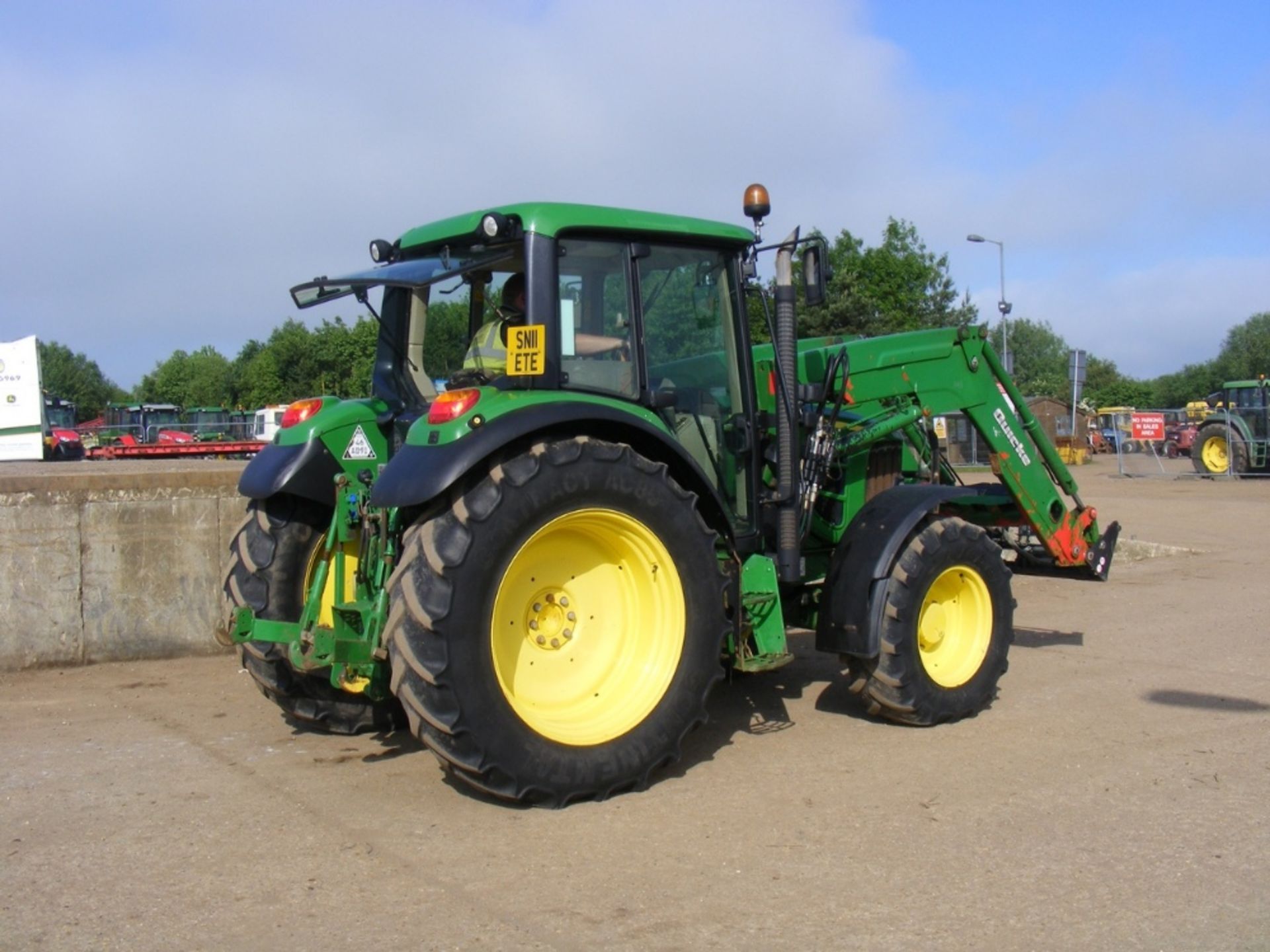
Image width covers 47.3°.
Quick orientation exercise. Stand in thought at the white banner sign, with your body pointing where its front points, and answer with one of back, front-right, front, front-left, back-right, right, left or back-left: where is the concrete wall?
front

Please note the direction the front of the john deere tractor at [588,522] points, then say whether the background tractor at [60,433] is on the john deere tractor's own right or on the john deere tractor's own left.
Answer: on the john deere tractor's own left

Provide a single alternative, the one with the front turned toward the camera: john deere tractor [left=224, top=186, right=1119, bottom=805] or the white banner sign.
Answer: the white banner sign

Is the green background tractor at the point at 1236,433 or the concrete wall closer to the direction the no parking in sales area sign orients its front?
the concrete wall

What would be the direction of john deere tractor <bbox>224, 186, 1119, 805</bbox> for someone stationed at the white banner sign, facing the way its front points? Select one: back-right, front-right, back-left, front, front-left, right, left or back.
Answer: front

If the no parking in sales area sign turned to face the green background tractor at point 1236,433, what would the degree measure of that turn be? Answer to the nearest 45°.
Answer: approximately 45° to its left

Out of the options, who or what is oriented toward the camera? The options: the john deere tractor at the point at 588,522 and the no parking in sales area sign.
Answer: the no parking in sales area sign

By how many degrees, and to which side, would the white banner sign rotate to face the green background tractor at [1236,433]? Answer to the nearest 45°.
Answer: approximately 90° to its left

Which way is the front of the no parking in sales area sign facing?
toward the camera

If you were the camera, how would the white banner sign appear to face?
facing the viewer

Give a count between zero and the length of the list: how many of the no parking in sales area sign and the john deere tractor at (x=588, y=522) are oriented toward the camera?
1

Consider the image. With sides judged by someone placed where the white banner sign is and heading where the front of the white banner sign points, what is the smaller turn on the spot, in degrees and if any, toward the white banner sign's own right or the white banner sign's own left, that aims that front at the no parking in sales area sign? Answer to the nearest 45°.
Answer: approximately 90° to the white banner sign's own left

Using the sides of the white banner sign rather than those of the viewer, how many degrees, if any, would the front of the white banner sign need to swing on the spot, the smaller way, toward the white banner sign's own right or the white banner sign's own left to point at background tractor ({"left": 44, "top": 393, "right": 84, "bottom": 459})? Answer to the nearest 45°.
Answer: approximately 180°

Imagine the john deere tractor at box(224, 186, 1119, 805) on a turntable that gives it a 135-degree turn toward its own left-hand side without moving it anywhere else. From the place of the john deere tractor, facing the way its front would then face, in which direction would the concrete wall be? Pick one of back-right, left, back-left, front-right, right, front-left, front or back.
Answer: front-right

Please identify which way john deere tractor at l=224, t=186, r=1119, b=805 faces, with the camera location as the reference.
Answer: facing away from the viewer and to the right of the viewer

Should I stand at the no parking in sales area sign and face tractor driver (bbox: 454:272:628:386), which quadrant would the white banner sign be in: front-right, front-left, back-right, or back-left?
front-right

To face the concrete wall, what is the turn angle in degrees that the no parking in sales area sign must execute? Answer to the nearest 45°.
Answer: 0° — it already faces it
